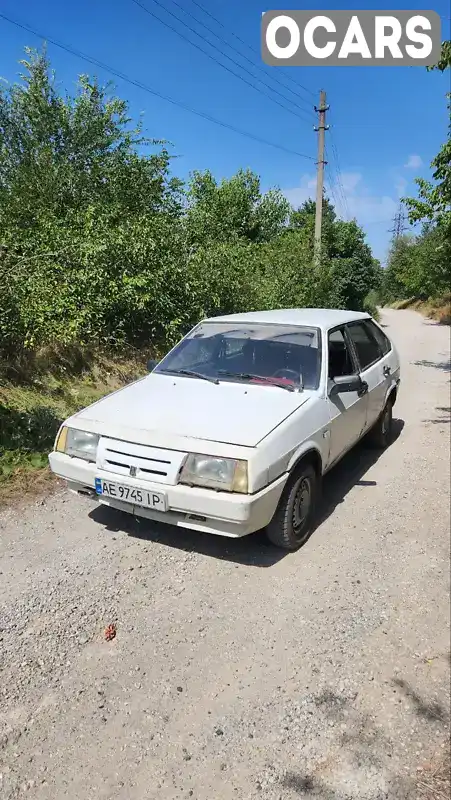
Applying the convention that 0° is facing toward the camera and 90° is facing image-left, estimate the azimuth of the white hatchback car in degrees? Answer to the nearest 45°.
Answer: approximately 45°

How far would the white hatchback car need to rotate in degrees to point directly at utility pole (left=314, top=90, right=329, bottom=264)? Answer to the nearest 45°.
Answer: approximately 135° to its right
